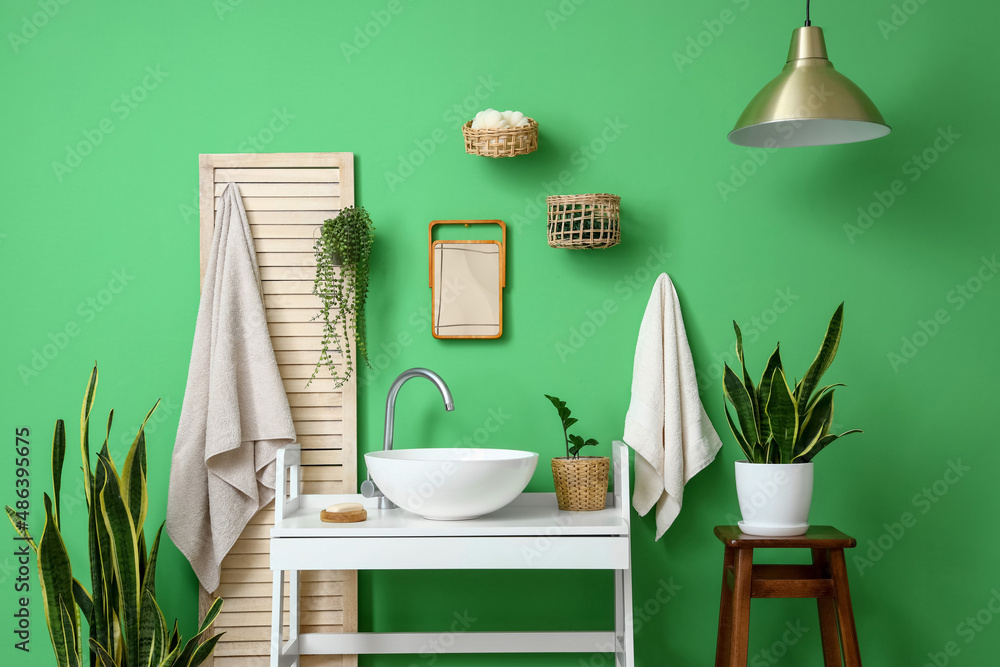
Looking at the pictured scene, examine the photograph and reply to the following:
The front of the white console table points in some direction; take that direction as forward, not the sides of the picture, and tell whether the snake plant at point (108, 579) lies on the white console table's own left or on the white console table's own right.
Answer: on the white console table's own right

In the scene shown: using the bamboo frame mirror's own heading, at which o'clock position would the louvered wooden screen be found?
The louvered wooden screen is roughly at 3 o'clock from the bamboo frame mirror.

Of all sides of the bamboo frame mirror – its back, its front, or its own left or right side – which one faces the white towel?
left

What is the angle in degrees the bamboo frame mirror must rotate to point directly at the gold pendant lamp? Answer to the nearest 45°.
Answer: approximately 45° to its left

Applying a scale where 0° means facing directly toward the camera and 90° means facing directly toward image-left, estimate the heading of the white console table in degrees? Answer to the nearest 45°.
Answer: approximately 0°

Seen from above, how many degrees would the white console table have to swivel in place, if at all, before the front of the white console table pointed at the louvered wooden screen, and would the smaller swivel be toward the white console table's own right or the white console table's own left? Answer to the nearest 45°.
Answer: approximately 135° to the white console table's own right

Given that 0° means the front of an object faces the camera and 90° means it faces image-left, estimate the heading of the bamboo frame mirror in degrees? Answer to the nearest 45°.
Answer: approximately 0°

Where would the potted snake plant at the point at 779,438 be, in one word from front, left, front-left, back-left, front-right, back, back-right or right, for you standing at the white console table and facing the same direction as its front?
left

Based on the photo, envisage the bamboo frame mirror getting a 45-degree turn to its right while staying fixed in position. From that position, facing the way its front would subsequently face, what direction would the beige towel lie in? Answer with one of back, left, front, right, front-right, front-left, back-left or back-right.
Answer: front-right

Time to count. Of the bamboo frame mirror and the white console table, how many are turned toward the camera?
2

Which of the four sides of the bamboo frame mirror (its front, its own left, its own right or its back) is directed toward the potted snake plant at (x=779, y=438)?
left
